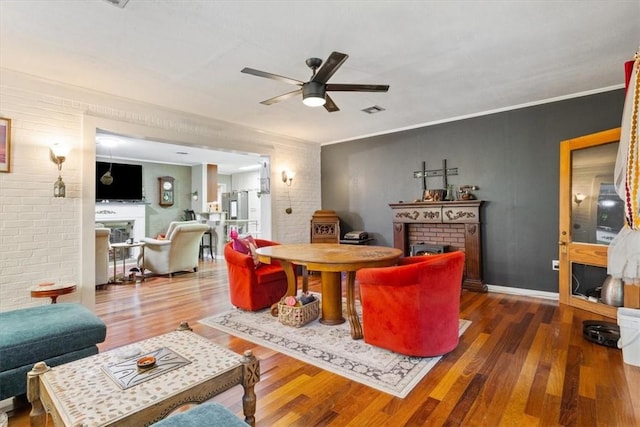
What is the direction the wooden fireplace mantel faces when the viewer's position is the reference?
facing the viewer and to the left of the viewer

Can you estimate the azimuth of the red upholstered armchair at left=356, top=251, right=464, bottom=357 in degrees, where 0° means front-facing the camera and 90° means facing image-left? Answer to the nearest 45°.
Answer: approximately 135°

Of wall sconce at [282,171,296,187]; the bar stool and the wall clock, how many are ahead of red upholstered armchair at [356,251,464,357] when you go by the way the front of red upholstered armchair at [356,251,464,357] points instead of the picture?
3

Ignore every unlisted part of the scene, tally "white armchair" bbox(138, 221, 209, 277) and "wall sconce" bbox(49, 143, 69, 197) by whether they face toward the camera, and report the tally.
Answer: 1

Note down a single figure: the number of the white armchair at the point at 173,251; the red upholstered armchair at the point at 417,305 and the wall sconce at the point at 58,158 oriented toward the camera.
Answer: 1

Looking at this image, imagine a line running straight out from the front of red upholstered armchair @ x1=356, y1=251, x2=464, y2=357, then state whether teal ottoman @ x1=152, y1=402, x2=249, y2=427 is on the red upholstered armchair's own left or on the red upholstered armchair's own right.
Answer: on the red upholstered armchair's own left

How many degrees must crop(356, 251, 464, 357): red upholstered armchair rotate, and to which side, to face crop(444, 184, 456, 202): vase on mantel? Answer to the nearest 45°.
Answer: approximately 45° to its right

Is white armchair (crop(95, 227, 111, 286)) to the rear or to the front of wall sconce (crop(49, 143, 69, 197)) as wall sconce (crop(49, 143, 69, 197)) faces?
to the rear

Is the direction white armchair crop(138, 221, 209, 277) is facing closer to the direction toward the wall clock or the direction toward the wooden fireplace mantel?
the wall clock

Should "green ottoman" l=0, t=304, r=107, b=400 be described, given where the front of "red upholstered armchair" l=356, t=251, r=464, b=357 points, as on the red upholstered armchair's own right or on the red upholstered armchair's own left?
on the red upholstered armchair's own left

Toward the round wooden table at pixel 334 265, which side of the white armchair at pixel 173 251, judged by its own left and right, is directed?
back

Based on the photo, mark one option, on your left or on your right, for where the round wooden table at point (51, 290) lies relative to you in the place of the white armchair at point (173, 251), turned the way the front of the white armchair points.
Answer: on your left

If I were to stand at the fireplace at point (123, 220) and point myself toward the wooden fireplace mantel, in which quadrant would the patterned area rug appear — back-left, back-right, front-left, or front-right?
front-right

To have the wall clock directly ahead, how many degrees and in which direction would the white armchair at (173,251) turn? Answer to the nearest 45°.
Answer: approximately 45° to its right

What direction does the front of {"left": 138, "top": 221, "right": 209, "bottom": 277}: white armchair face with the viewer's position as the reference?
facing away from the viewer and to the left of the viewer

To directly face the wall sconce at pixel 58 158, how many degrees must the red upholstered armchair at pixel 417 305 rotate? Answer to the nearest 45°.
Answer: approximately 45° to its left

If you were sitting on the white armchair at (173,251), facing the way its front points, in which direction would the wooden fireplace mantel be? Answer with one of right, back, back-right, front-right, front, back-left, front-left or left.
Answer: back

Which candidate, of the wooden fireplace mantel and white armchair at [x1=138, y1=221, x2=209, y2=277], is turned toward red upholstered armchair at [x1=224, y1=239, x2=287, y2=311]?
the wooden fireplace mantel
